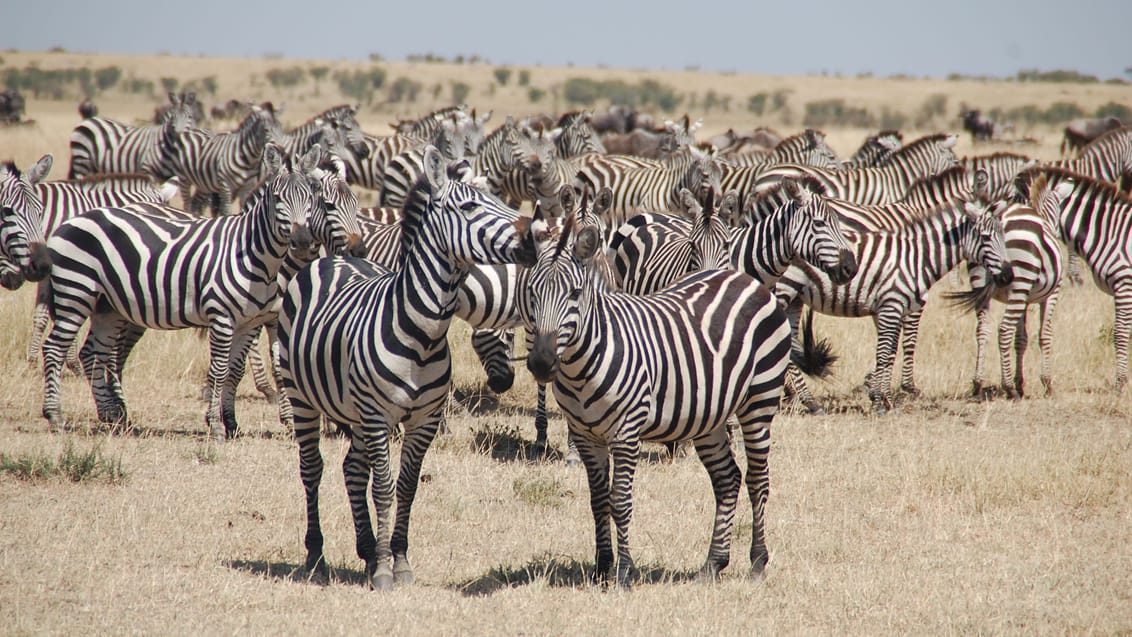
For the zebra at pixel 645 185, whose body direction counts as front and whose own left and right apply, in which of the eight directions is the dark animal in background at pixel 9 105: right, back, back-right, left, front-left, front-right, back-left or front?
back-left

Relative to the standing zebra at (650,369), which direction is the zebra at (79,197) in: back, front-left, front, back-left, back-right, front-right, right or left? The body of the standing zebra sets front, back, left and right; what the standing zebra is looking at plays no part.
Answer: right

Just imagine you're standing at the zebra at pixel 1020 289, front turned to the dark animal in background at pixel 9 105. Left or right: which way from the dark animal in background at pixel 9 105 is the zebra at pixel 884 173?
right

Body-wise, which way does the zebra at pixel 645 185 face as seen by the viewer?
to the viewer's right

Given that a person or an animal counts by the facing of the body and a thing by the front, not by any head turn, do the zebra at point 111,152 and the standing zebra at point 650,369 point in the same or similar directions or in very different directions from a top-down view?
very different directions

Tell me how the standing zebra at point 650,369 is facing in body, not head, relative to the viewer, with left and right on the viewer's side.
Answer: facing the viewer and to the left of the viewer

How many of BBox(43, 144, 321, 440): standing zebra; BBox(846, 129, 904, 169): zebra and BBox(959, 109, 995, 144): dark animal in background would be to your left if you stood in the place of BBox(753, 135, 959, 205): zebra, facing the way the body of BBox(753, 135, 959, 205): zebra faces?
2

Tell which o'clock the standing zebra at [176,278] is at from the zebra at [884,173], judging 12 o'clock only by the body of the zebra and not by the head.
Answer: The standing zebra is roughly at 4 o'clock from the zebra.

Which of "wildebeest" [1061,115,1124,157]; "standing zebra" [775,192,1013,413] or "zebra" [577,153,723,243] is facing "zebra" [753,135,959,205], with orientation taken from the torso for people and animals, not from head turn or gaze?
"zebra" [577,153,723,243]

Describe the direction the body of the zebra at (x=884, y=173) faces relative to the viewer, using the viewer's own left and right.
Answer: facing to the right of the viewer

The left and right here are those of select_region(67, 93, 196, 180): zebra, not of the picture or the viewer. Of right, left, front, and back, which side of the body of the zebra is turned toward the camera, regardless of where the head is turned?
right

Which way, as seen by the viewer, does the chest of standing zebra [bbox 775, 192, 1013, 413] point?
to the viewer's right

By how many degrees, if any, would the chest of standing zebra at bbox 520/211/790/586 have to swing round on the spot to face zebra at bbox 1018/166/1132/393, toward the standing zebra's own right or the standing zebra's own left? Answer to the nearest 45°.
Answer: approximately 180°

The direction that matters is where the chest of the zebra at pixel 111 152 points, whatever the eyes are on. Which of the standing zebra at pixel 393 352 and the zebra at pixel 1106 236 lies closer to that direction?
the zebra
